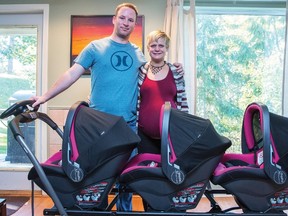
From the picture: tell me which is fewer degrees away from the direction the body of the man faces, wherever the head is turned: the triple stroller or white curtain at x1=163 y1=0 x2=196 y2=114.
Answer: the triple stroller

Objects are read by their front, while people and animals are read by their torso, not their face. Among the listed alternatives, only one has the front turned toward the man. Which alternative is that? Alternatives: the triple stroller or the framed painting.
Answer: the framed painting

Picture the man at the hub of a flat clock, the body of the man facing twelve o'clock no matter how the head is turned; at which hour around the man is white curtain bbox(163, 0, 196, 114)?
The white curtain is roughly at 7 o'clock from the man.

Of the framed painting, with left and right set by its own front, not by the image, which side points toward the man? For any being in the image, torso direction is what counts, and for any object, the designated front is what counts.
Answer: front

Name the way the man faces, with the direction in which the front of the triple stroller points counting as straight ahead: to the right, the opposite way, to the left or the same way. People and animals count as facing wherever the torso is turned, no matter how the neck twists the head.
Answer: to the right

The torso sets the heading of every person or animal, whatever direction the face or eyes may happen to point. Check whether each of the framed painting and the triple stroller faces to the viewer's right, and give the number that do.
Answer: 1

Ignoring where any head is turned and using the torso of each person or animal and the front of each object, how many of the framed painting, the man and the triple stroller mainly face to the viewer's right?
1

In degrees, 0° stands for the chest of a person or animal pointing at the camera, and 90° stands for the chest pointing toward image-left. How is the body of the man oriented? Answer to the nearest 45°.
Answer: approximately 0°

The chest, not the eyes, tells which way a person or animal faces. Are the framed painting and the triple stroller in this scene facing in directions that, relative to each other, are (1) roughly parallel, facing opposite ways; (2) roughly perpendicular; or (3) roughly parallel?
roughly perpendicular

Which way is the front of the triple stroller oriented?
to the viewer's right

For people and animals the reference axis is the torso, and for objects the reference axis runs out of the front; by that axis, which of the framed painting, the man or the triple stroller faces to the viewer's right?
the triple stroller

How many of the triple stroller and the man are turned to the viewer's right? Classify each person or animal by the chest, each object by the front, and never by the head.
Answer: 1

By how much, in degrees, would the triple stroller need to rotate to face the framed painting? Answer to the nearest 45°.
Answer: approximately 90° to its left

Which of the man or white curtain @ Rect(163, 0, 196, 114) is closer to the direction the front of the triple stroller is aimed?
the white curtain

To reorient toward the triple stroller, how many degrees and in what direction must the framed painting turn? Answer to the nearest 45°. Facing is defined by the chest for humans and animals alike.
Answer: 0° — it already faces it
